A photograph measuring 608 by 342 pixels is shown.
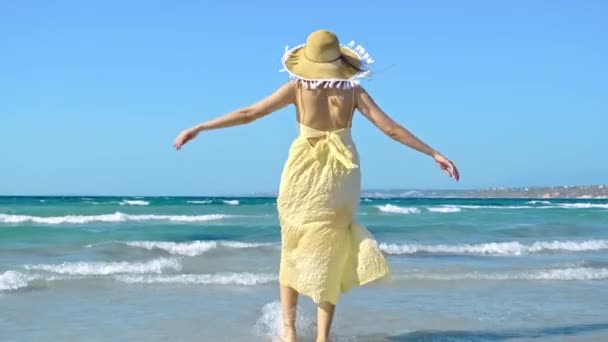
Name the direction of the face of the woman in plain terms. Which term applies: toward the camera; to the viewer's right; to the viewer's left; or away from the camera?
away from the camera

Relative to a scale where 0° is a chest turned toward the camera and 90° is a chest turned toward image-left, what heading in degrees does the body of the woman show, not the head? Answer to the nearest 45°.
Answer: approximately 180°
